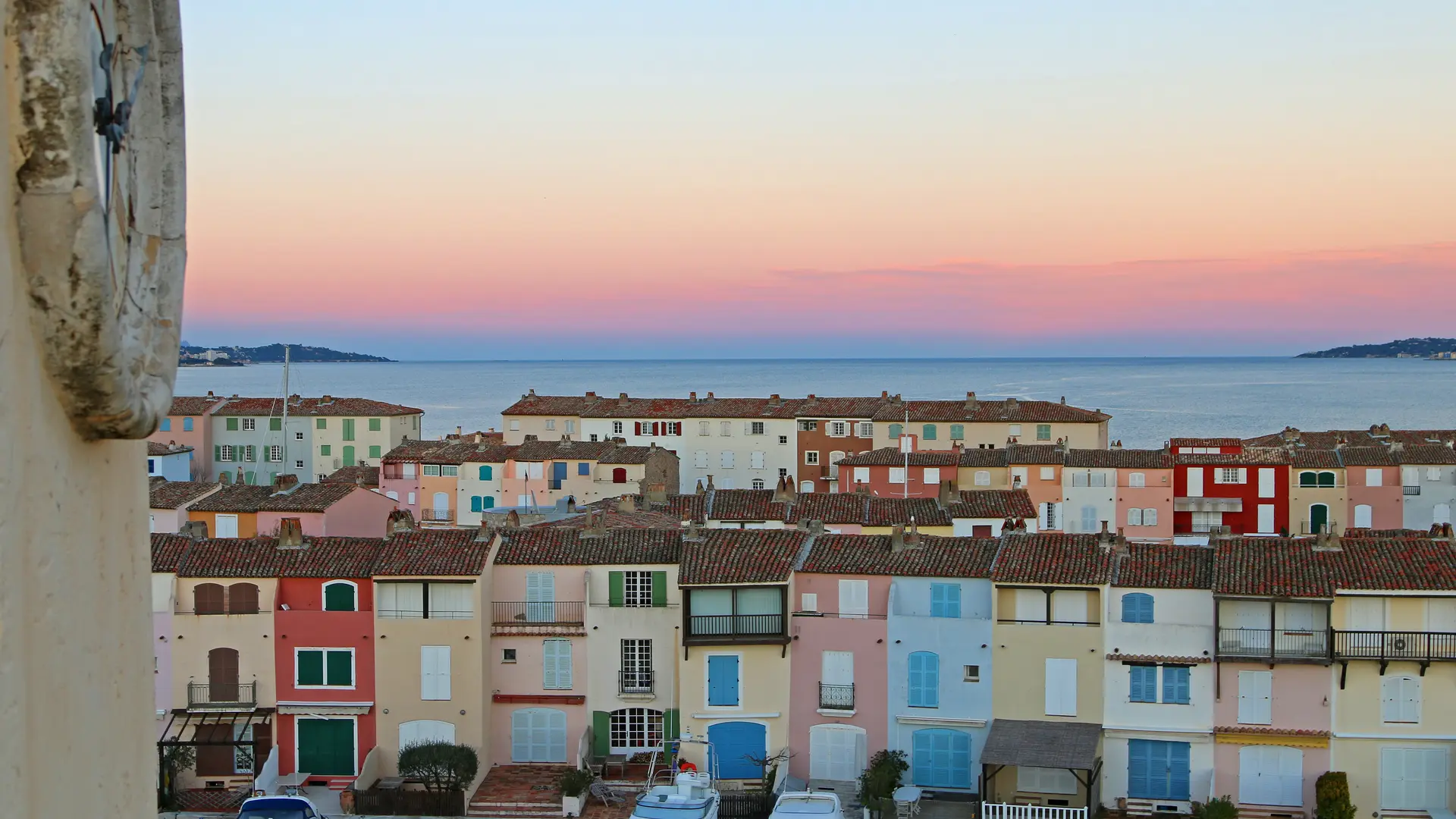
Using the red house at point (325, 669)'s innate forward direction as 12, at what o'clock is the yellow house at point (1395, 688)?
The yellow house is roughly at 10 o'clock from the red house.

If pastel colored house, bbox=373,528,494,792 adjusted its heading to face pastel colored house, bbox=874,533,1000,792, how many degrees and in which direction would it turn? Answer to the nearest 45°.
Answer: approximately 90° to its left

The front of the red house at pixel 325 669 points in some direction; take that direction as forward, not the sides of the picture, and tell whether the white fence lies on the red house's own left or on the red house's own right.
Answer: on the red house's own left

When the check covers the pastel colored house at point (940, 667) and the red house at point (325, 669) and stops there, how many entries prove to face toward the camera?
2

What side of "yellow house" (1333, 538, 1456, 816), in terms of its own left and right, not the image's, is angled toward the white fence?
right

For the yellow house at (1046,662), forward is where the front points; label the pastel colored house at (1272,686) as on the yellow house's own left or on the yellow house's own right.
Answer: on the yellow house's own left

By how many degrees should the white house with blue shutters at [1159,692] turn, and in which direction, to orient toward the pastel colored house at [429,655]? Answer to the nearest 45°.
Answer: approximately 90° to its right

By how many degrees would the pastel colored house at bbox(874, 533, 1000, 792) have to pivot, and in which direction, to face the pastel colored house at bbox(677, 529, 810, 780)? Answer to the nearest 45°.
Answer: approximately 90° to its right

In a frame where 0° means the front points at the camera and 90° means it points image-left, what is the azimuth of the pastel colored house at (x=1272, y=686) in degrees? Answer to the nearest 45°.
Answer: approximately 0°

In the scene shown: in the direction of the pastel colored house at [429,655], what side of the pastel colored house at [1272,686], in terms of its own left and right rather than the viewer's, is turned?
right
